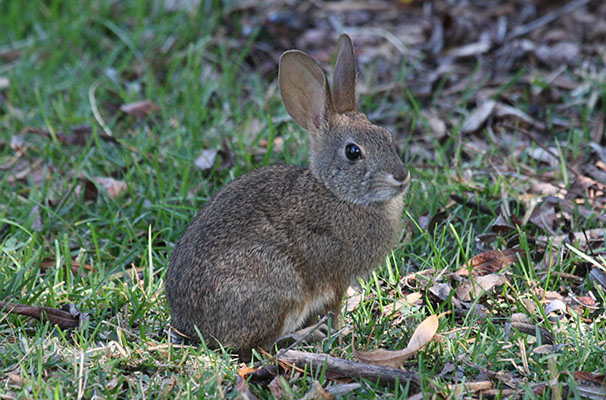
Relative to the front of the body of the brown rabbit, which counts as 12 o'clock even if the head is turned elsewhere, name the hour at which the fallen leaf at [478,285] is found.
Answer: The fallen leaf is roughly at 12 o'clock from the brown rabbit.

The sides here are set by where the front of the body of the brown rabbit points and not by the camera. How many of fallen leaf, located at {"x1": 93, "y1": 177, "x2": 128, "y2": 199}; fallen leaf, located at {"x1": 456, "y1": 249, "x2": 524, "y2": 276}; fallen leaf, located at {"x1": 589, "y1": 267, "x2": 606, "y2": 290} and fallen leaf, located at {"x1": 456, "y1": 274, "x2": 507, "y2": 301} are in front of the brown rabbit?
3

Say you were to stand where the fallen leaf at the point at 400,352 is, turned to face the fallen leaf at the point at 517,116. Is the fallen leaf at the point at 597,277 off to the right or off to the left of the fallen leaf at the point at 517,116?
right

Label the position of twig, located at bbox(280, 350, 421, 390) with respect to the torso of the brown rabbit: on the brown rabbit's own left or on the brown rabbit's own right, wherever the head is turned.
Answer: on the brown rabbit's own right

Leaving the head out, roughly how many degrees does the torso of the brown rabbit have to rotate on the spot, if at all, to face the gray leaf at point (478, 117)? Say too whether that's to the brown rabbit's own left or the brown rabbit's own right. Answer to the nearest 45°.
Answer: approximately 45° to the brown rabbit's own left

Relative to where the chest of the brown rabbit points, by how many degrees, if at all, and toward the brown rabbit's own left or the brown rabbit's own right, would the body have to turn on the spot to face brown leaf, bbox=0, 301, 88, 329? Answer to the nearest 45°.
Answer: approximately 180°

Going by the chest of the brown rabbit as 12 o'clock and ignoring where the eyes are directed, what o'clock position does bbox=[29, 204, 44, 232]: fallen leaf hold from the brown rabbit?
The fallen leaf is roughly at 7 o'clock from the brown rabbit.

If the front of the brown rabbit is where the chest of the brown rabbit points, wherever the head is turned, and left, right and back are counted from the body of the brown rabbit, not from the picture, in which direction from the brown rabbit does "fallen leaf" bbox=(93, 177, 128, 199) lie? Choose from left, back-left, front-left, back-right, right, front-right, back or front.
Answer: back-left

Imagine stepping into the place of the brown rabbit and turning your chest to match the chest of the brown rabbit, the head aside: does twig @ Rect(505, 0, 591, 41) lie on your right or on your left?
on your left

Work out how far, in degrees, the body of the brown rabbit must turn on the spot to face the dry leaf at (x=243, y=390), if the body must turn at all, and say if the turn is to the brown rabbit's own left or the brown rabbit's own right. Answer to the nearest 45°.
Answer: approximately 90° to the brown rabbit's own right

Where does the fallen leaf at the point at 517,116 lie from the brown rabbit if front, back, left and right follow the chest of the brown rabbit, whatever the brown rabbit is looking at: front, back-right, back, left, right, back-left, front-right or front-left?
front-left

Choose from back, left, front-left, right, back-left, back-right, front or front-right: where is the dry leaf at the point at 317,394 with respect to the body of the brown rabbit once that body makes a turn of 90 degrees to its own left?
back

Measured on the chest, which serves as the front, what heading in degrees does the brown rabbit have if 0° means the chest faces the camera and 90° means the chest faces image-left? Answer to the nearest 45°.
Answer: approximately 270°

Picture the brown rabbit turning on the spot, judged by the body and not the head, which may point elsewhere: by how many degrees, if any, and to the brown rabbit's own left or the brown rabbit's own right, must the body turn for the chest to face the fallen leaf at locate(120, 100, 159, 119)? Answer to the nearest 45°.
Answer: approximately 135° to the brown rabbit's own left
